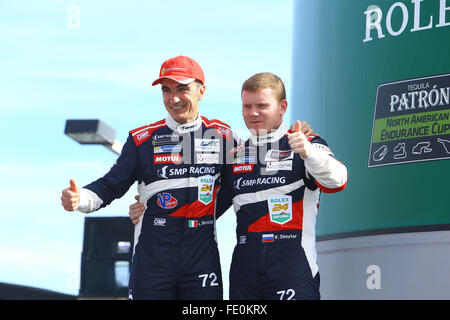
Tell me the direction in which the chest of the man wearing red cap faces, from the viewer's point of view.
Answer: toward the camera

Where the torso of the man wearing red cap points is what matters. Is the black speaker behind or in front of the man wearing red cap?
behind
